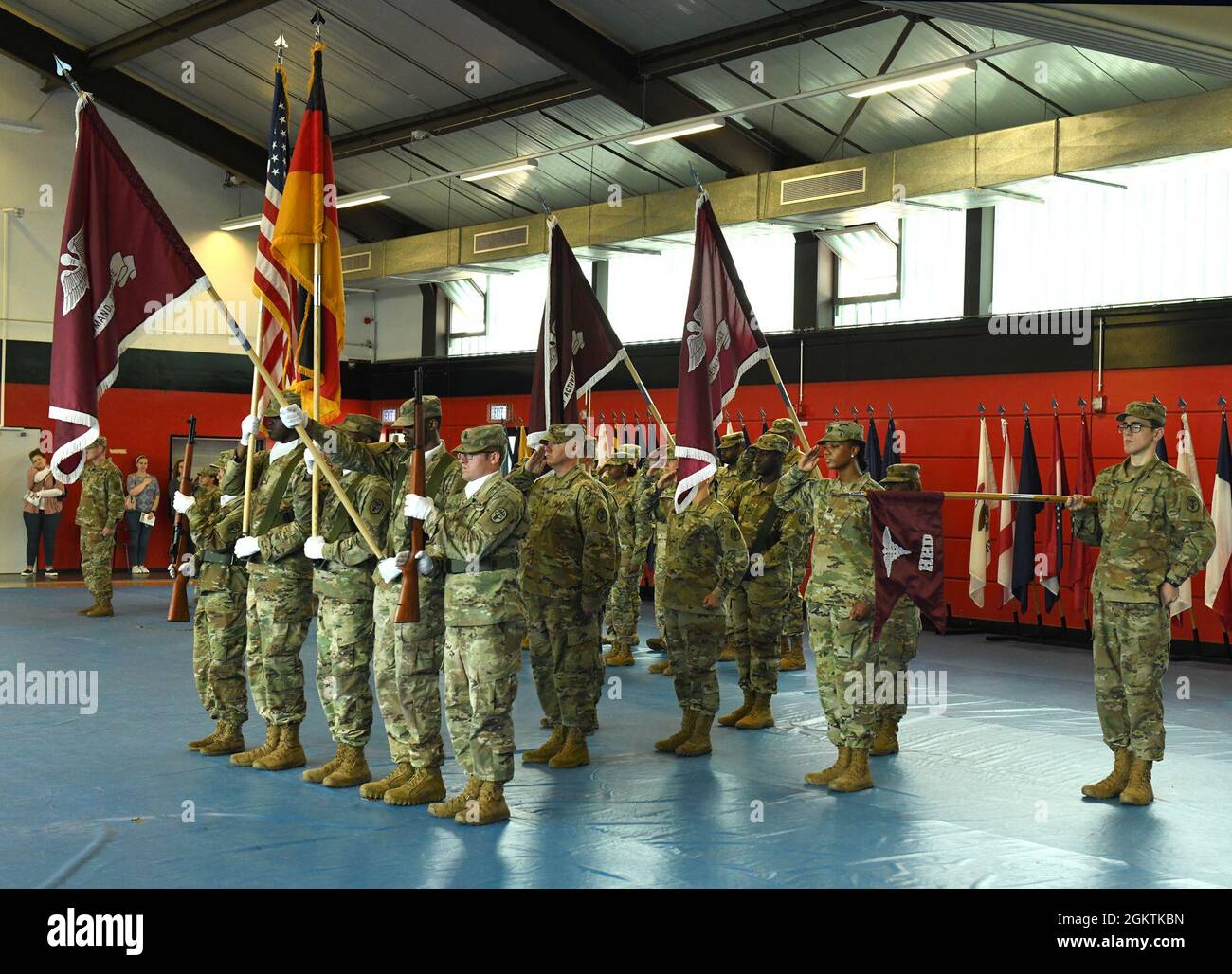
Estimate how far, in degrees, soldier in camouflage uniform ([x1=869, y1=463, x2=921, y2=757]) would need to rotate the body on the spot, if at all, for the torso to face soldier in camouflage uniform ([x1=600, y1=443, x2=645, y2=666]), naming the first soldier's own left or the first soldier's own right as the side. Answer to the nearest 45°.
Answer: approximately 90° to the first soldier's own right

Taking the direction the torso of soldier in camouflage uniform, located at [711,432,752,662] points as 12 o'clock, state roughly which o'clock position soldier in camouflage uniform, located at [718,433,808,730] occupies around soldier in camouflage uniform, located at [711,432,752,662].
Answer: soldier in camouflage uniform, located at [718,433,808,730] is roughly at 10 o'clock from soldier in camouflage uniform, located at [711,432,752,662].

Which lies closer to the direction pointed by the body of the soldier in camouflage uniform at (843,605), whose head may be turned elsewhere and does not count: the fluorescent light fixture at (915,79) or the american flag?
the american flag

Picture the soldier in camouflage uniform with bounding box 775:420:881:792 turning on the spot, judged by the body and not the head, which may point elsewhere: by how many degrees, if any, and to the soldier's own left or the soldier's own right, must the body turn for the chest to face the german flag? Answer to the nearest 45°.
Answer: approximately 45° to the soldier's own right

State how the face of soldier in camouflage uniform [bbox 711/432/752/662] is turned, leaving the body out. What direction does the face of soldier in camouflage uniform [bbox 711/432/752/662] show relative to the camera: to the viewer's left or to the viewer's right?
to the viewer's left

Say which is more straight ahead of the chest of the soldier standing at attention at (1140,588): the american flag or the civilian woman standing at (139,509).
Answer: the american flag

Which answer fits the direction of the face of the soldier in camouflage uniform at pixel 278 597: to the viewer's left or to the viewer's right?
to the viewer's left

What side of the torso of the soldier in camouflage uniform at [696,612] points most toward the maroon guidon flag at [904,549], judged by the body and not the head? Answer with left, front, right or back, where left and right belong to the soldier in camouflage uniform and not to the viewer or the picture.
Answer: left

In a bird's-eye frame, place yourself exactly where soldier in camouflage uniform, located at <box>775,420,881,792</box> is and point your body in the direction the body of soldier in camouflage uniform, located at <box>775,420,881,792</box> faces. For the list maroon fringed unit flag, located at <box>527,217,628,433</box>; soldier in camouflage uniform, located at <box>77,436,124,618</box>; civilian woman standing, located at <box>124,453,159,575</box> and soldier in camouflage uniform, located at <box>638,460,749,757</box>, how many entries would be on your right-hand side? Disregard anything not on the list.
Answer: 4

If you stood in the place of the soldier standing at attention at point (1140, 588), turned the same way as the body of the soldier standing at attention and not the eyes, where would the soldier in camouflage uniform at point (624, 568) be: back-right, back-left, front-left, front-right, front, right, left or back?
right
